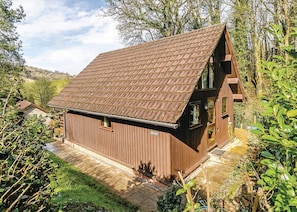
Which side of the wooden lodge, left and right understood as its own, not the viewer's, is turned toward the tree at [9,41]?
back

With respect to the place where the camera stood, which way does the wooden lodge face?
facing the viewer and to the right of the viewer

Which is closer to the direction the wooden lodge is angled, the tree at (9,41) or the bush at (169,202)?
the bush
